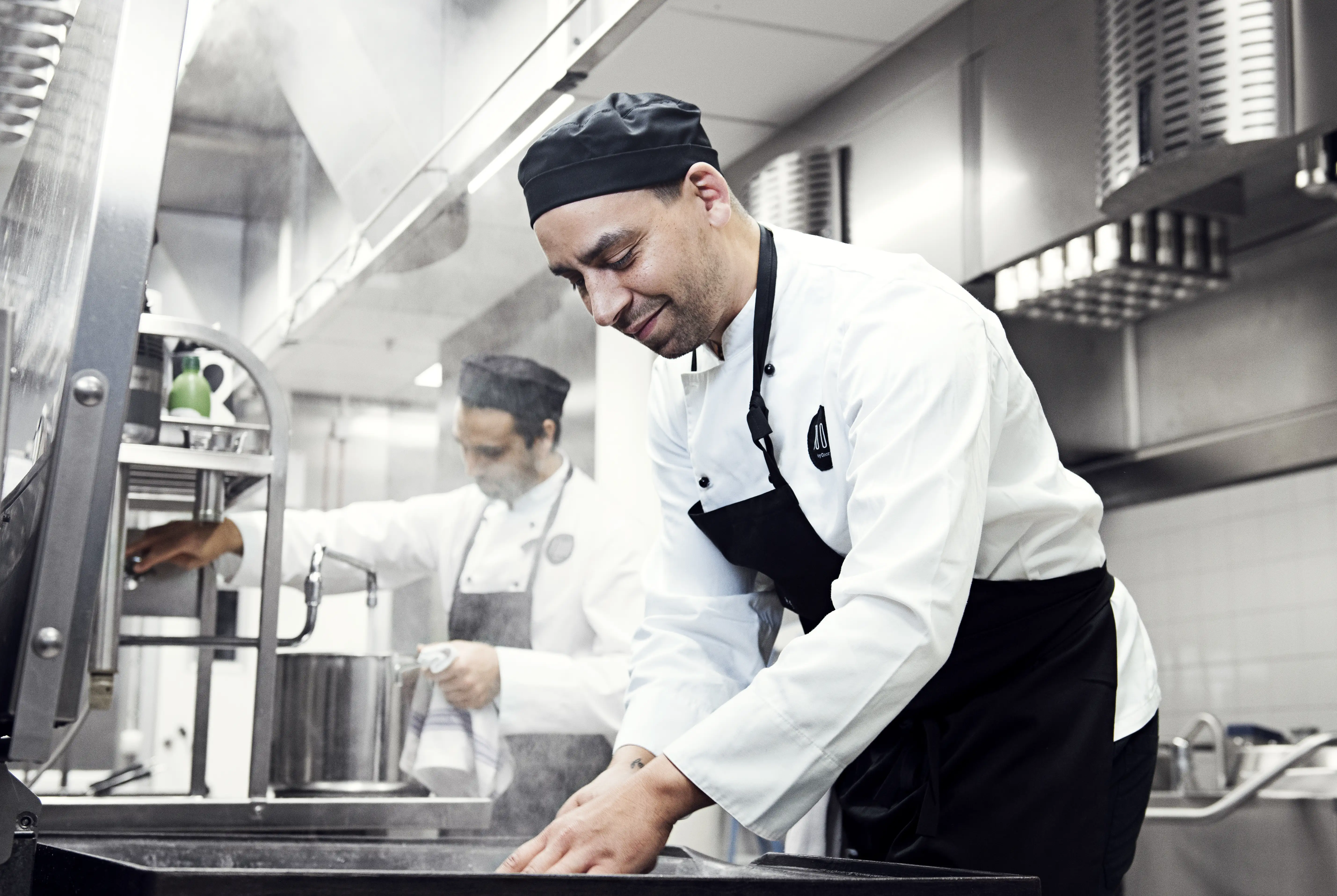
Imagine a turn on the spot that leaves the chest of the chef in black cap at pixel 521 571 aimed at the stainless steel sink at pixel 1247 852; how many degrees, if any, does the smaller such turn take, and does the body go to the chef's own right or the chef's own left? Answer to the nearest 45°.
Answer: approximately 135° to the chef's own left

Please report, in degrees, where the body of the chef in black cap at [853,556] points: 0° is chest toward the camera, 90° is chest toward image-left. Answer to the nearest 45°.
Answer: approximately 45°

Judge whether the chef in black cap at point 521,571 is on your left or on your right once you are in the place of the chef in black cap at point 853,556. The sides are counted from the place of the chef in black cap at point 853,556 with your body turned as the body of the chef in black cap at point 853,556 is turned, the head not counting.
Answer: on your right

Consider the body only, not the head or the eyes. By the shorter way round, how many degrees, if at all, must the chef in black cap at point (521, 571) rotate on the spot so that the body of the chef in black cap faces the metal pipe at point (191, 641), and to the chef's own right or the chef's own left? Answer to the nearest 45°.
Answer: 0° — they already face it

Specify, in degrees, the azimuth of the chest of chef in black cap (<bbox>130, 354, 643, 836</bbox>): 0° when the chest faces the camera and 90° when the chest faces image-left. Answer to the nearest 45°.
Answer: approximately 45°

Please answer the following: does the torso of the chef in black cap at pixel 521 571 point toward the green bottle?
yes

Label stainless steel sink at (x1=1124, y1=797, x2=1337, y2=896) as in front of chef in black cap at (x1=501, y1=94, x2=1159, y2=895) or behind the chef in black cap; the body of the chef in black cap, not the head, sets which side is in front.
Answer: behind
